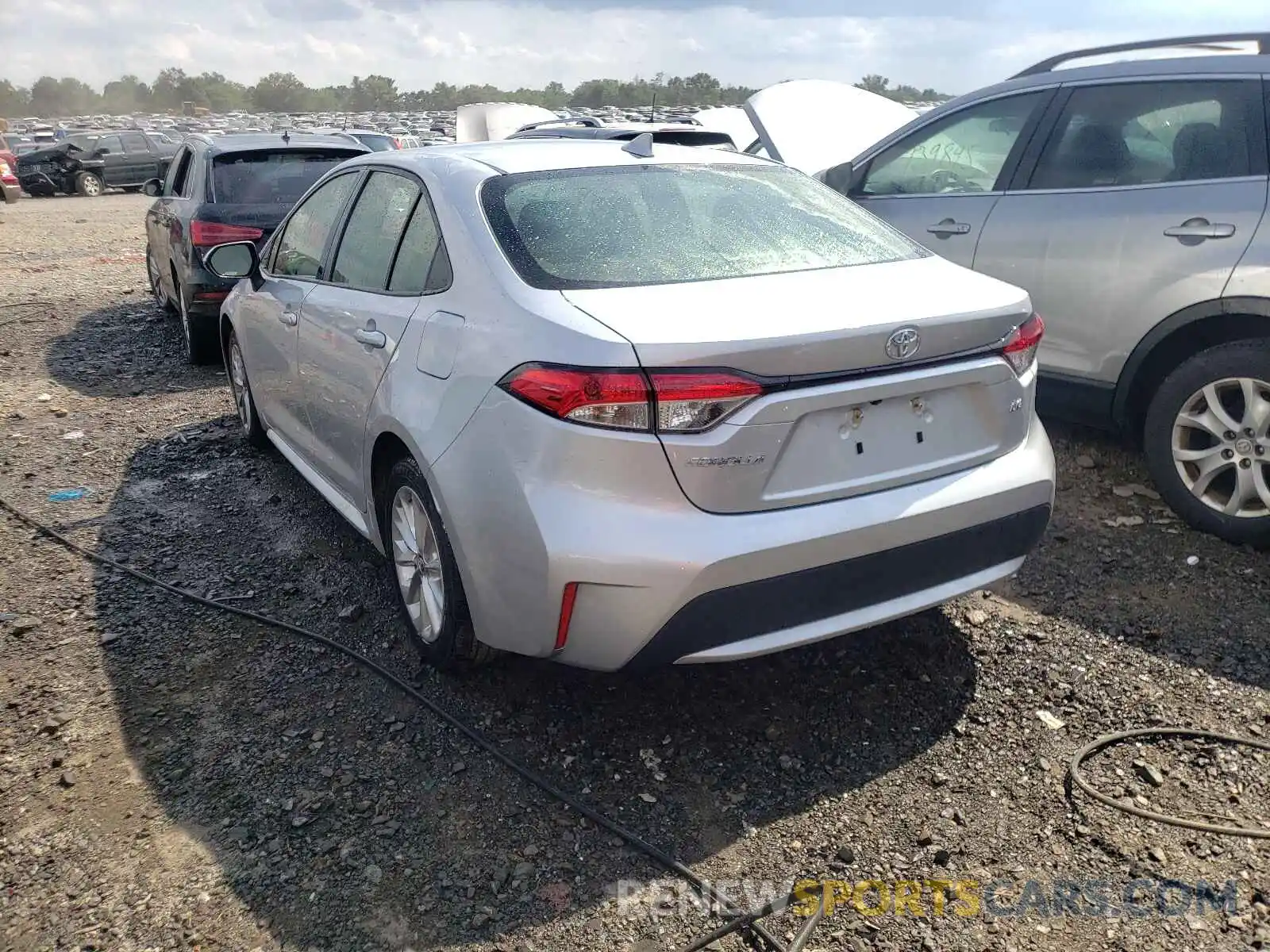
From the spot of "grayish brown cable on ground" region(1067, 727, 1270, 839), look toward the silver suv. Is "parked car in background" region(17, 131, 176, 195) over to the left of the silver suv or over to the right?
left

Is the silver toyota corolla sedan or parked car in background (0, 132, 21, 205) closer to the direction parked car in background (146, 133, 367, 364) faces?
the parked car in background

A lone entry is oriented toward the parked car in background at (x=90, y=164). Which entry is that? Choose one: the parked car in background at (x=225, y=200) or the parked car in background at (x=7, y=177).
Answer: the parked car in background at (x=225, y=200)

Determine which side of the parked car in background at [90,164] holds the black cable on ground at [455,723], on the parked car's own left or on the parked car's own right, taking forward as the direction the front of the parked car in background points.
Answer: on the parked car's own left

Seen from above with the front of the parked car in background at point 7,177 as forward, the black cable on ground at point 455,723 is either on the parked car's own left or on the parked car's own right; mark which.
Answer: on the parked car's own left

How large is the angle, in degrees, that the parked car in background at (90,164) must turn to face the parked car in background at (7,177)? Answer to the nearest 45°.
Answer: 0° — it already faces it

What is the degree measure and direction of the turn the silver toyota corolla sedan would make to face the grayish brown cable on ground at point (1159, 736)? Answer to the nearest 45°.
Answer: approximately 135° to its right

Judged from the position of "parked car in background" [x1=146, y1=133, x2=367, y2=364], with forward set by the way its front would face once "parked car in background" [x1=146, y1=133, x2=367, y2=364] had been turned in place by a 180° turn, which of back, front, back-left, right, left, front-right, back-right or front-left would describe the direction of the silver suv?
front-left

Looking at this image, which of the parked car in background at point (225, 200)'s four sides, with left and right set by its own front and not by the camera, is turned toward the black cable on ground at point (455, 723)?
back

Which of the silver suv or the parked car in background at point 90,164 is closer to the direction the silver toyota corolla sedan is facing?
the parked car in background

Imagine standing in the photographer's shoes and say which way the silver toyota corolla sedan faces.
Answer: facing away from the viewer and to the left of the viewer

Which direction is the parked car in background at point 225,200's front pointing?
away from the camera
